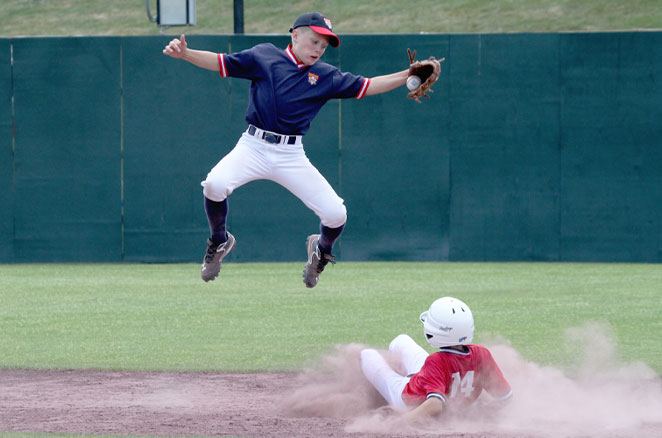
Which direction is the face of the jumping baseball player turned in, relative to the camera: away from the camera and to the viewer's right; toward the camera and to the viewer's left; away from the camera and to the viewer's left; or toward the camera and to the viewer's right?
toward the camera and to the viewer's right

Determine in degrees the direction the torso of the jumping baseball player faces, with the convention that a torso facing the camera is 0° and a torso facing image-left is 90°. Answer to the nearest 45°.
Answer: approximately 0°

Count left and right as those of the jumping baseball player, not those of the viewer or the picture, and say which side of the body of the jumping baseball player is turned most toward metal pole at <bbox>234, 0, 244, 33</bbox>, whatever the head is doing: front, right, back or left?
back
